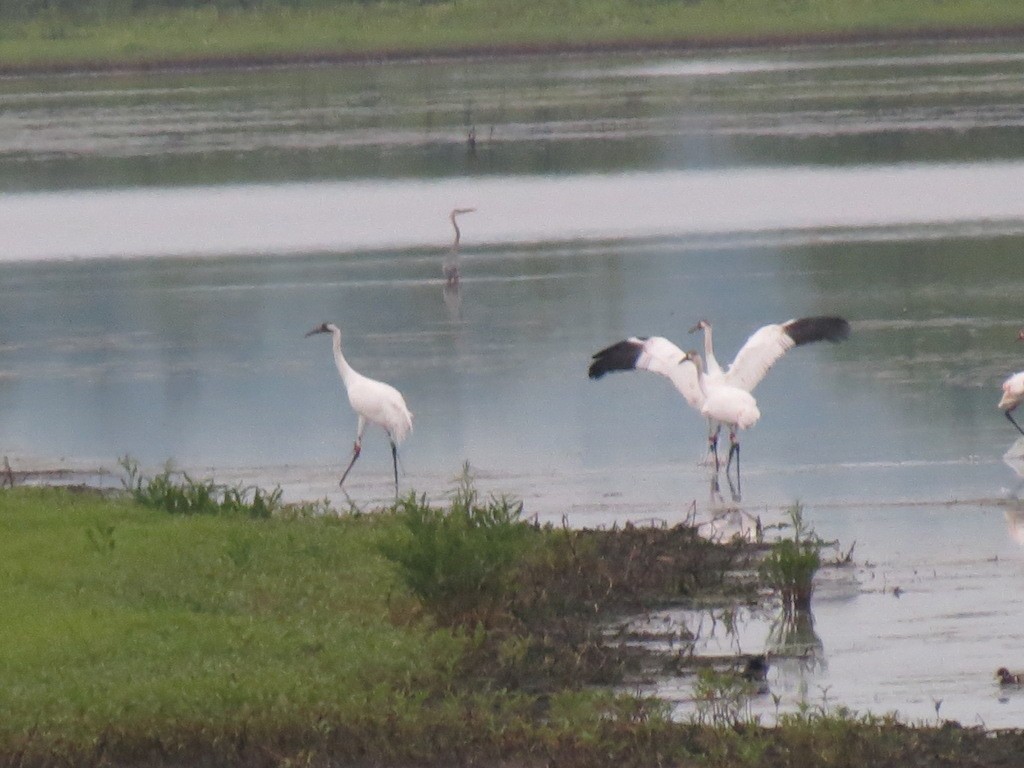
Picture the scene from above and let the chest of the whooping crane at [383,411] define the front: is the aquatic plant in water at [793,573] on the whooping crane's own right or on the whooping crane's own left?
on the whooping crane's own left

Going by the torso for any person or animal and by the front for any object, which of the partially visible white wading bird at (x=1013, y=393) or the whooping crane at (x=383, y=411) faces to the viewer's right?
the partially visible white wading bird

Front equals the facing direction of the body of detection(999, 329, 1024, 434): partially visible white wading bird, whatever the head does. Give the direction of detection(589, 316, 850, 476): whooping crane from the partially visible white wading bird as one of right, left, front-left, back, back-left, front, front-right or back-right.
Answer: back

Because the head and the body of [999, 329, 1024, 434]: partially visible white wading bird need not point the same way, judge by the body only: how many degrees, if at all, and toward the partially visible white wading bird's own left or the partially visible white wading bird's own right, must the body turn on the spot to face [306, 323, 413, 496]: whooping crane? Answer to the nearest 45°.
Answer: approximately 180°

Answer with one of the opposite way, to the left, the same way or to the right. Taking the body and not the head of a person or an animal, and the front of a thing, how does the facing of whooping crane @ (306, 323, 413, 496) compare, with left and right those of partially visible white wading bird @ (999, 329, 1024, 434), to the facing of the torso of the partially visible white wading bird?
the opposite way

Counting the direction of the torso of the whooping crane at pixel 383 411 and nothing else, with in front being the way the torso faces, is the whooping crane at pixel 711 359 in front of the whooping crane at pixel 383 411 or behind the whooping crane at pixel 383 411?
behind

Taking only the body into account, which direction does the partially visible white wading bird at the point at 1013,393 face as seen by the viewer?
to the viewer's right

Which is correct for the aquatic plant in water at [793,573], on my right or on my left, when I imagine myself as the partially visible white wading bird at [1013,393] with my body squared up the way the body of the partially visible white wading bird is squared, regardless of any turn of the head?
on my right

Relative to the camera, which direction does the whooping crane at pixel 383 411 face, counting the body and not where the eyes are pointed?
to the viewer's left

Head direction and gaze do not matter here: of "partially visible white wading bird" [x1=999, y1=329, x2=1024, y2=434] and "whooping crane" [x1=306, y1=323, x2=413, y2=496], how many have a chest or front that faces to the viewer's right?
1

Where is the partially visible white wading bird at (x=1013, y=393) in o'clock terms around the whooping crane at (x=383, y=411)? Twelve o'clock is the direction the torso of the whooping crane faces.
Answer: The partially visible white wading bird is roughly at 6 o'clock from the whooping crane.
